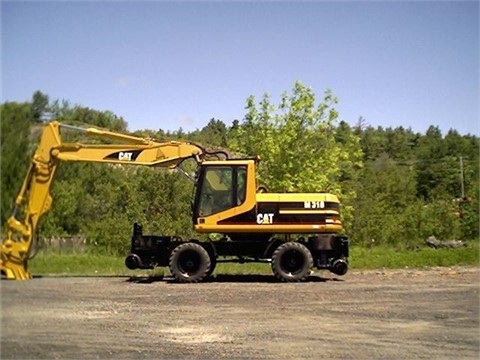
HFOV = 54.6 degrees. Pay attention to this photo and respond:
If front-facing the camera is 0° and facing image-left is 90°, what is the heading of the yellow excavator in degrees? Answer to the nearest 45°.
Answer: approximately 90°
